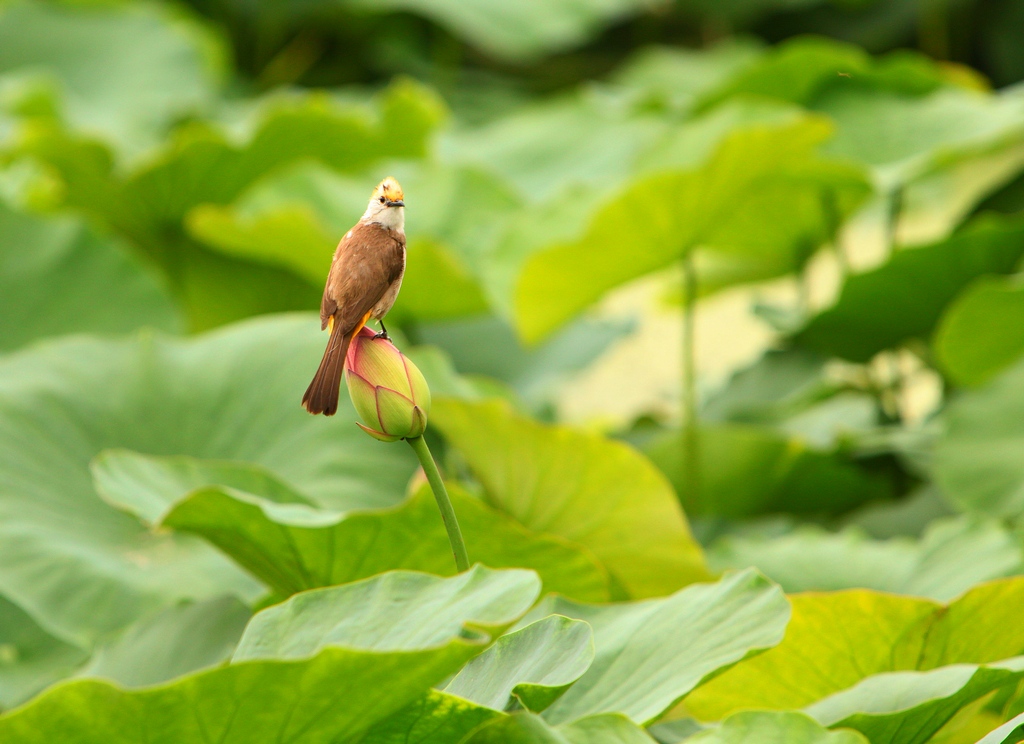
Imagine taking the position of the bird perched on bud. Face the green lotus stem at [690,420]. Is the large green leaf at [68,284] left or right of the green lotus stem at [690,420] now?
left

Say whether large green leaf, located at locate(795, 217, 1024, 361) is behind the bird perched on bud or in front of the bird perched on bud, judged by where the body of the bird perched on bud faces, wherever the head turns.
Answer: in front

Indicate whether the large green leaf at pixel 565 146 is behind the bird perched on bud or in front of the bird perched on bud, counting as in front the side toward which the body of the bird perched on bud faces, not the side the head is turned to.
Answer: in front

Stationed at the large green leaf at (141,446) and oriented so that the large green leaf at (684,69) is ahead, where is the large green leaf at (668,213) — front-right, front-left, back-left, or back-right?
front-right

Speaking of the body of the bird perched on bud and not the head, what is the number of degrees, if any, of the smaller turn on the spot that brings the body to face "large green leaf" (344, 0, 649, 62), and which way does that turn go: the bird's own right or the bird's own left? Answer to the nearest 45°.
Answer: approximately 45° to the bird's own left

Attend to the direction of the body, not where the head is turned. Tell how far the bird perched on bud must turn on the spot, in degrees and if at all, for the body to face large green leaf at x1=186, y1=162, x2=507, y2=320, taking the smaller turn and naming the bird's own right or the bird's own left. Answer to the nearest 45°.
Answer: approximately 45° to the bird's own left

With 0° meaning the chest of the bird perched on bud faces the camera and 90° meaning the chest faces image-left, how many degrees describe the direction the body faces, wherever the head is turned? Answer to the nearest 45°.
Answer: approximately 225°

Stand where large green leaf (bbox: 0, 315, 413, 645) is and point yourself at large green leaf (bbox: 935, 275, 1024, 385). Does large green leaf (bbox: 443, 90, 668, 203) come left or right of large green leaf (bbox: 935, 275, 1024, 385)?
left
